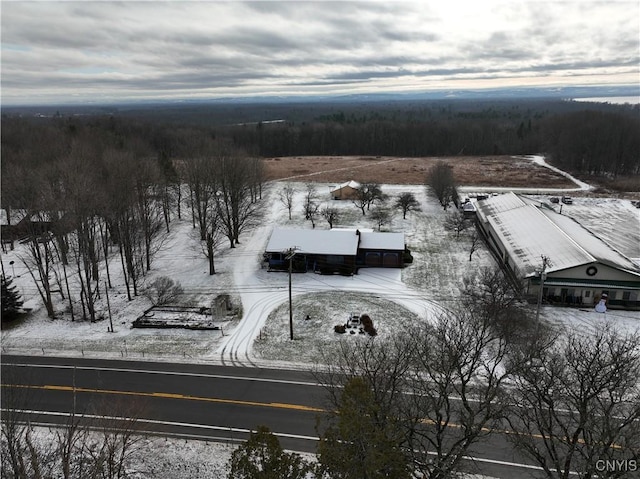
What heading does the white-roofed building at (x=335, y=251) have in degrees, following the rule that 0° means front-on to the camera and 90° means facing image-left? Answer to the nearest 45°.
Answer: approximately 0°

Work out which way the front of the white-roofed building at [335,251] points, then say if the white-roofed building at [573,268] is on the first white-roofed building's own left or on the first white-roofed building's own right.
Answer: on the first white-roofed building's own left

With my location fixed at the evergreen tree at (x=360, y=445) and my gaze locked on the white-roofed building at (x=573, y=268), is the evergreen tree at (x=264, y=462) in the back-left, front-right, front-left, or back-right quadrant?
back-left

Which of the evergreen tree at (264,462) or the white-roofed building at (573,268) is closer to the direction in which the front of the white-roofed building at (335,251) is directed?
the evergreen tree

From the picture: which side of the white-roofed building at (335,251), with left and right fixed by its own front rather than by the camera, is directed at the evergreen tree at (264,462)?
front
